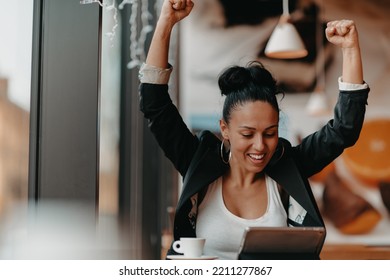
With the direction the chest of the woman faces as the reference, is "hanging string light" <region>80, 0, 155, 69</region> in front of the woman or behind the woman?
behind

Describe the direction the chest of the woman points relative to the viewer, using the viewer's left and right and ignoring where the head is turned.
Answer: facing the viewer

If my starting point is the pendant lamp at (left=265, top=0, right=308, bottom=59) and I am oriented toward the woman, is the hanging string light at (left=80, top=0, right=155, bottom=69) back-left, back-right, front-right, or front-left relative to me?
front-right

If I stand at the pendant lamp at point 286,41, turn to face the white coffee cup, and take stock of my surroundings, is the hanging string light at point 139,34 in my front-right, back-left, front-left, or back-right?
front-right

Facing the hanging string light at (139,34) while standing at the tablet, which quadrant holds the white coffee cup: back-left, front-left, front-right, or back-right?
front-left

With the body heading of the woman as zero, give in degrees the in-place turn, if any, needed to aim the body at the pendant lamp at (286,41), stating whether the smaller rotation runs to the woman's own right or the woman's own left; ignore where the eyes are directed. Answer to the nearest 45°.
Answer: approximately 180°
